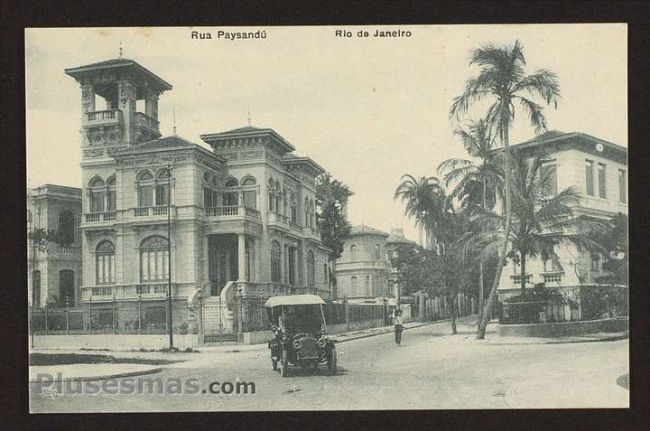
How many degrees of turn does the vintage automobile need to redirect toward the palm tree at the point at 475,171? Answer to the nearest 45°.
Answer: approximately 90° to its left

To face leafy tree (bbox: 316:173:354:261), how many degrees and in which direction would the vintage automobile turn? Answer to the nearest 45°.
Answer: approximately 180°

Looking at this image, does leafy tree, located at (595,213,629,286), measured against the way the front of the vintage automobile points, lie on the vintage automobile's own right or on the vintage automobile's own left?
on the vintage automobile's own left

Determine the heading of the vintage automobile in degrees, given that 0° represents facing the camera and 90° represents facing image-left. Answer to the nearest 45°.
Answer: approximately 0°

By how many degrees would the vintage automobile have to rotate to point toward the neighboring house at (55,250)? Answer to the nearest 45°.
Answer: approximately 90° to its right

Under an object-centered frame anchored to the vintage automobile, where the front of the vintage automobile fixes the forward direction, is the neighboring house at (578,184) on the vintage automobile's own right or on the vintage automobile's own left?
on the vintage automobile's own left
